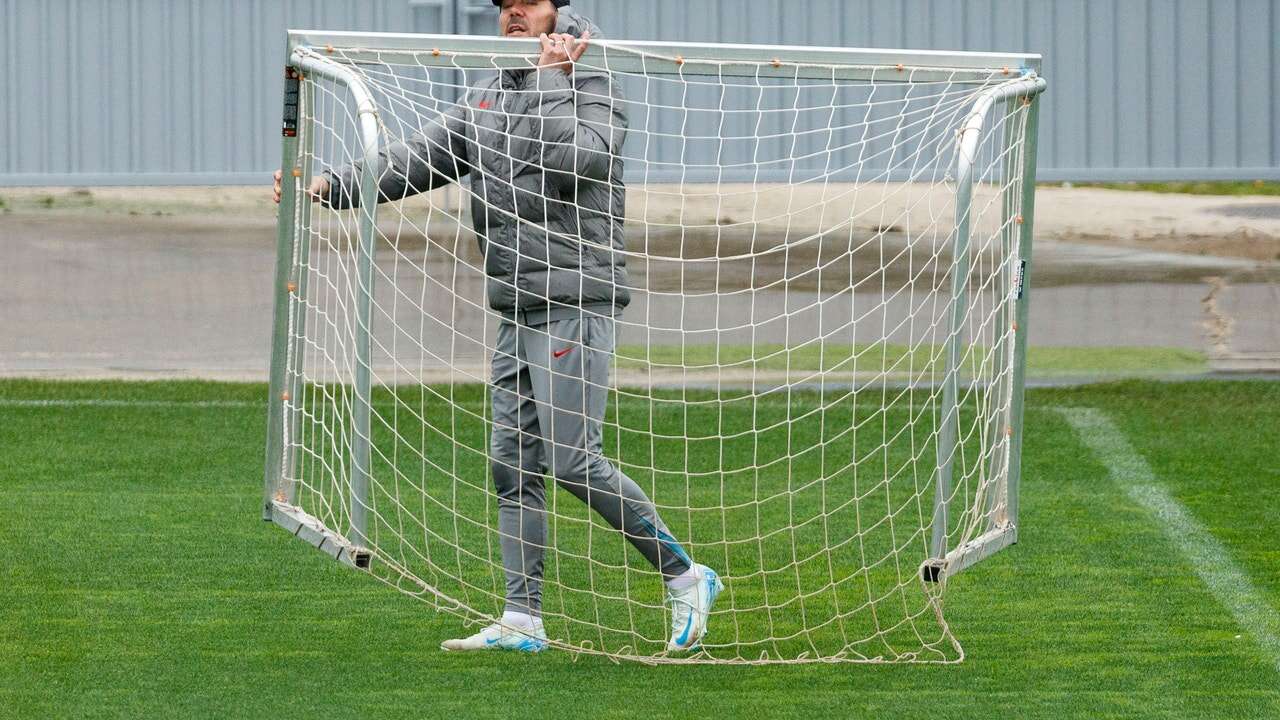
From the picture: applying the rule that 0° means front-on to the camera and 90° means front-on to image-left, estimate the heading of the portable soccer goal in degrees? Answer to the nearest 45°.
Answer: approximately 180°
